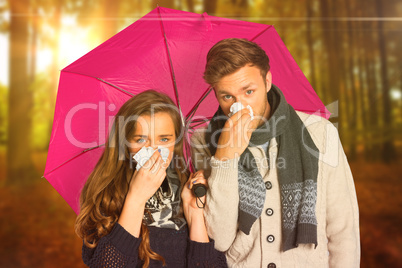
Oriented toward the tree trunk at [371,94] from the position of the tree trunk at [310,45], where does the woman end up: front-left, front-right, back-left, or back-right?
back-right

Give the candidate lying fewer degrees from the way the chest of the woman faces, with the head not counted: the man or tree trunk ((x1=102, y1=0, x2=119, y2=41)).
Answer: the man

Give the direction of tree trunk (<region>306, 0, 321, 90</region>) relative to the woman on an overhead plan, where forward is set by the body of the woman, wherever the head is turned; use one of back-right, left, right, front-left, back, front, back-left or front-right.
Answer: back-left

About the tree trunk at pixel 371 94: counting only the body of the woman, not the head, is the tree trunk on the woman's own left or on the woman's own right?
on the woman's own left

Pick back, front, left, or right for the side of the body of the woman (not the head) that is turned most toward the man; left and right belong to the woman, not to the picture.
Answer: left

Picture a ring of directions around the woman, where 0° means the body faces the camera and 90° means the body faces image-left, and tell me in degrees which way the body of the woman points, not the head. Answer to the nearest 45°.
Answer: approximately 0°

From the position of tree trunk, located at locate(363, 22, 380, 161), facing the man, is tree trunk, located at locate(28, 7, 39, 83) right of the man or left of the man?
right

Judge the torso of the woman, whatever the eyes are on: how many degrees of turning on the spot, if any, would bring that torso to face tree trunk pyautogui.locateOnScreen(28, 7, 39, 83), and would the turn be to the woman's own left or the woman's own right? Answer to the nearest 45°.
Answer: approximately 135° to the woman's own right

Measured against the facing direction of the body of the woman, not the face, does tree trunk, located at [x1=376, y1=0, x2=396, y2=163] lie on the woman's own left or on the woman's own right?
on the woman's own left
